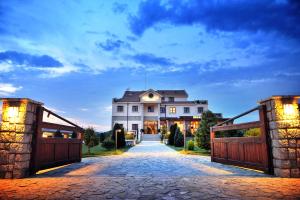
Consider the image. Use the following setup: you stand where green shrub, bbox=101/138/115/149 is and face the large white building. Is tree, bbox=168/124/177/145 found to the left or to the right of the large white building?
right

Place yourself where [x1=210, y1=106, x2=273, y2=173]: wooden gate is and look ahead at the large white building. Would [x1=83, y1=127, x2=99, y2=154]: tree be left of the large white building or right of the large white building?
left

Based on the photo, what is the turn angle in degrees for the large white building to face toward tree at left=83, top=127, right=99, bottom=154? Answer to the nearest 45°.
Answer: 0° — it already faces it

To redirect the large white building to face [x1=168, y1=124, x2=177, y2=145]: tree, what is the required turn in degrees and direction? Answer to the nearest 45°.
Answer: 0° — it already faces it

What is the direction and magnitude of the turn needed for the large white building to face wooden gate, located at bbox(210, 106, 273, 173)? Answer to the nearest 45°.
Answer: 0° — it already faces it

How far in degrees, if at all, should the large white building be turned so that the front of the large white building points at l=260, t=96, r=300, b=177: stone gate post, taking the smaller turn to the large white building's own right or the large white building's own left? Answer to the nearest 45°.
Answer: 0° — it already faces it

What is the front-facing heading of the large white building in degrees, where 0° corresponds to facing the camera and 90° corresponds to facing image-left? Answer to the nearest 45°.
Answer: approximately 0°

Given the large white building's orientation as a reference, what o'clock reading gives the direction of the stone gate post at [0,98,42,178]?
The stone gate post is roughly at 12 o'clock from the large white building.
